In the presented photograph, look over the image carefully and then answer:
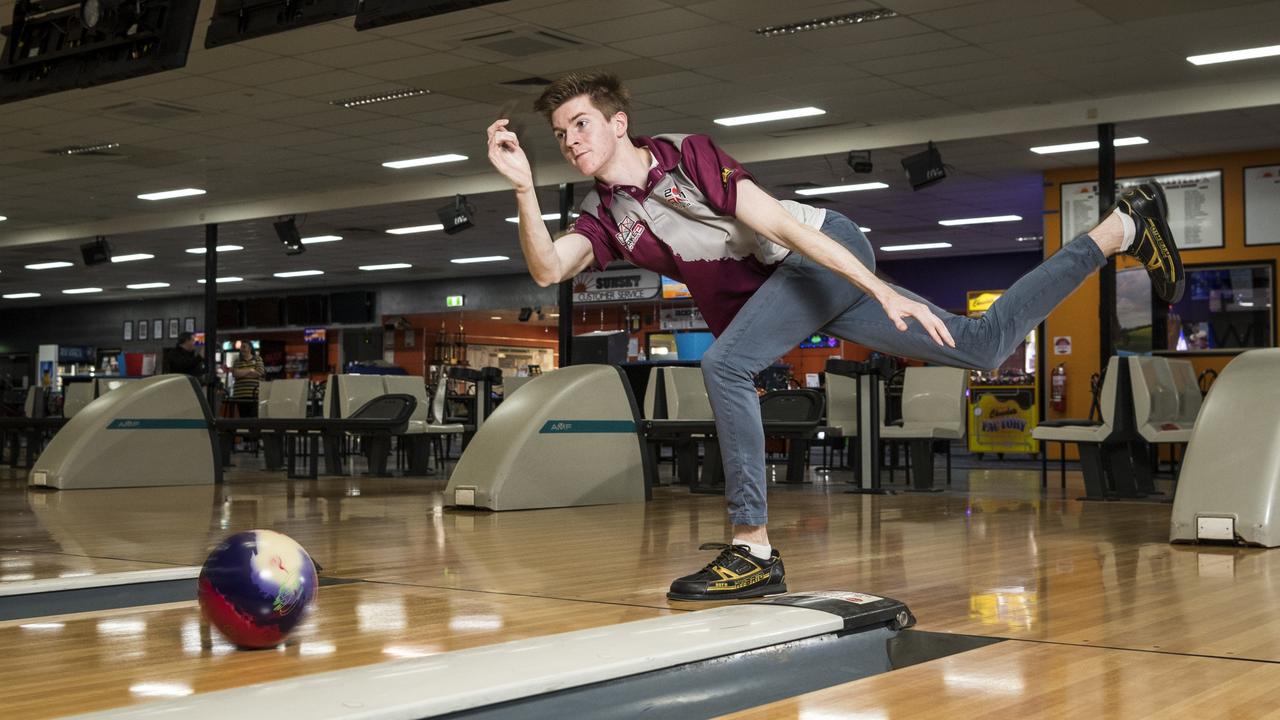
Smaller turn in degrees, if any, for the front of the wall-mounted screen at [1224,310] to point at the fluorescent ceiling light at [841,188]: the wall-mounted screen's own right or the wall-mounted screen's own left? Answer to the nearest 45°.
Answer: approximately 90° to the wall-mounted screen's own right

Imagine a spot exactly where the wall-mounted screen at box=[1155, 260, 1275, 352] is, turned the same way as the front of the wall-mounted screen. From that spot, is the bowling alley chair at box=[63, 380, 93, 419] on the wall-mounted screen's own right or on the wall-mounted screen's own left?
on the wall-mounted screen's own right

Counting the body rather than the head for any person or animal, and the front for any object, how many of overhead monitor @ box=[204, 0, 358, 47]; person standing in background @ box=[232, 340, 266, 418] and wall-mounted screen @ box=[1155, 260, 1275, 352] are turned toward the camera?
2

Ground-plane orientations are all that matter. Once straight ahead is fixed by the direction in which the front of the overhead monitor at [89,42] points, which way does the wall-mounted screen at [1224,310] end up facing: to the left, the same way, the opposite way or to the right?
the opposite way

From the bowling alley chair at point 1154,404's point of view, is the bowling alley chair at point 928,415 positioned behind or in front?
behind

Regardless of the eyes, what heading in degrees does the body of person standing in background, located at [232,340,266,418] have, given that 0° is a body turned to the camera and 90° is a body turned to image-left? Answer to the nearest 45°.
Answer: approximately 0°

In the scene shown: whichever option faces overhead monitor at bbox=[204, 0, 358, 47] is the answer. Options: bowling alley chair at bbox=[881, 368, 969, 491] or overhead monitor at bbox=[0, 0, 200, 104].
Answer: the bowling alley chair

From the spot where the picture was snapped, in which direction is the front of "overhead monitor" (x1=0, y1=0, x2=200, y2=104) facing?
facing away from the viewer and to the right of the viewer

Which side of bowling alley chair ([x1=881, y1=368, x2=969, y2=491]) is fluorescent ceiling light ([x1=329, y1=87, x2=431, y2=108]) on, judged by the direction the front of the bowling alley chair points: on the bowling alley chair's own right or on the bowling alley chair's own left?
on the bowling alley chair's own right

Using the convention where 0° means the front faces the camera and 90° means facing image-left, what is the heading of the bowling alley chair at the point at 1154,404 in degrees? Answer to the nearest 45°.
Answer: approximately 315°

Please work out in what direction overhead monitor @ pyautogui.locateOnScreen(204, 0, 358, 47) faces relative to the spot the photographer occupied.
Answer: facing away from the viewer and to the right of the viewer

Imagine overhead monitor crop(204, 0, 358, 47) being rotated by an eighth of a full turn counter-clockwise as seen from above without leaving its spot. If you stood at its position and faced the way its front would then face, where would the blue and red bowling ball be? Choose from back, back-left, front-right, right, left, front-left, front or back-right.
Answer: back
